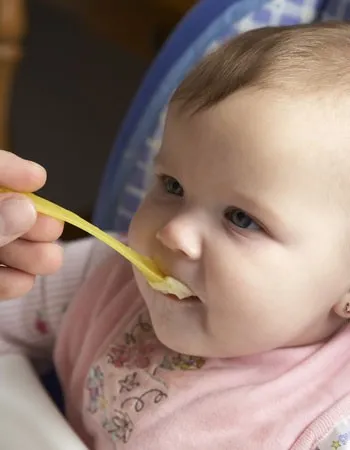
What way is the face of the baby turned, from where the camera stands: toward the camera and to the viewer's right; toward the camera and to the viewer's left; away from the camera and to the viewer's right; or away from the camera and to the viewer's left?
toward the camera and to the viewer's left

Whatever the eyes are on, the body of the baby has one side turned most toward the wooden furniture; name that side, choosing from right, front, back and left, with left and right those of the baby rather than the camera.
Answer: right

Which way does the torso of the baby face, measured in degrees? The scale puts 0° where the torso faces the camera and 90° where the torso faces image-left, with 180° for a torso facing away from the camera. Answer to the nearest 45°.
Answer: approximately 45°

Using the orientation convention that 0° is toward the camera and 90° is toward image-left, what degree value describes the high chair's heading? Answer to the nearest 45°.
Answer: approximately 45°
